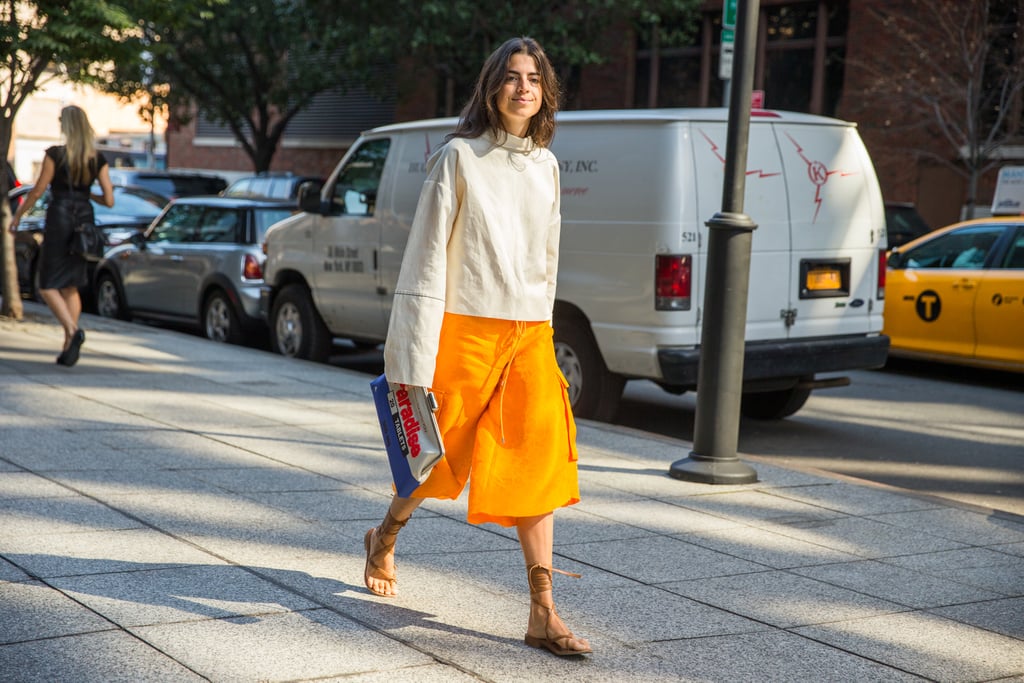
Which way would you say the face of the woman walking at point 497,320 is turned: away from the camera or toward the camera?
toward the camera

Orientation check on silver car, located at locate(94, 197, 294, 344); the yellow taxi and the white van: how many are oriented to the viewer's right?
0

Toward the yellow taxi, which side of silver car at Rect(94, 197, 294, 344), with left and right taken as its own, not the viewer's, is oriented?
back

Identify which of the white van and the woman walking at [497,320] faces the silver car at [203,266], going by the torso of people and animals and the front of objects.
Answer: the white van

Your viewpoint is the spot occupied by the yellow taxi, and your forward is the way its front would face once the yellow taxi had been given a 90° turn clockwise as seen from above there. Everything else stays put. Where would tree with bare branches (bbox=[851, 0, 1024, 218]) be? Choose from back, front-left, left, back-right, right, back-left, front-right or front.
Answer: front-left

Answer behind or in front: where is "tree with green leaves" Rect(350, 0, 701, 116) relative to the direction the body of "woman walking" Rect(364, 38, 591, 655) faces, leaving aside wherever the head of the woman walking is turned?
behind

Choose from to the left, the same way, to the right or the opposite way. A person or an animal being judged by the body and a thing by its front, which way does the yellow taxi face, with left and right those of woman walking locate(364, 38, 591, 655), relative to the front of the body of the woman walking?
the opposite way

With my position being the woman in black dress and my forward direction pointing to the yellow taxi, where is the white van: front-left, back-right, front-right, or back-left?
front-right

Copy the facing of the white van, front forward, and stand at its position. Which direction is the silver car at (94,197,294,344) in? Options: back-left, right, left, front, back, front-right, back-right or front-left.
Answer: front

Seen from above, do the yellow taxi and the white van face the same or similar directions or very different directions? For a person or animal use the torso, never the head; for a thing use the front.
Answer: same or similar directions

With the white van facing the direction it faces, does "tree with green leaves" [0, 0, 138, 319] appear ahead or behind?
ahead

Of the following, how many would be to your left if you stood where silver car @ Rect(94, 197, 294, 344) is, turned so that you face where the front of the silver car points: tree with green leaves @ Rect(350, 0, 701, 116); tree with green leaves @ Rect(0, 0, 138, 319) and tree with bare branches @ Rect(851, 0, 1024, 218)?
1

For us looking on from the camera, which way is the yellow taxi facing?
facing away from the viewer and to the left of the viewer

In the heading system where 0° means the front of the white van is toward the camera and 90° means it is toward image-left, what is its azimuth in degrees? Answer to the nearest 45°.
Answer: approximately 135°
